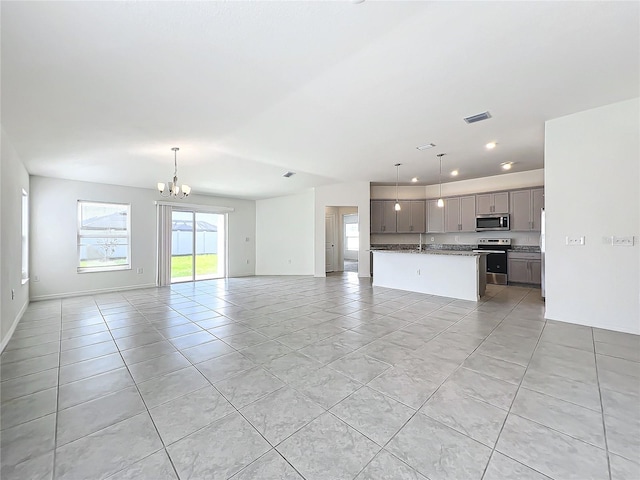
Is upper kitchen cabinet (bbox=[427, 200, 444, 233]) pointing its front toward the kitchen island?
yes

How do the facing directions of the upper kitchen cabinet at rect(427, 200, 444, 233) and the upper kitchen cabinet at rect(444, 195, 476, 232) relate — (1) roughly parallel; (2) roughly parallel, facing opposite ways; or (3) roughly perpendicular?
roughly parallel

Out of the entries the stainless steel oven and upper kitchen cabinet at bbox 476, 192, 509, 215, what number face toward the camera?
2

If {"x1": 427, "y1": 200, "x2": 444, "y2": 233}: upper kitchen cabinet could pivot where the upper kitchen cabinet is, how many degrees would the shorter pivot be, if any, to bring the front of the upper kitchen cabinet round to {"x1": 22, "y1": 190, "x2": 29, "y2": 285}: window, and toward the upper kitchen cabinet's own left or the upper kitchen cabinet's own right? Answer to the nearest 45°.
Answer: approximately 45° to the upper kitchen cabinet's own right

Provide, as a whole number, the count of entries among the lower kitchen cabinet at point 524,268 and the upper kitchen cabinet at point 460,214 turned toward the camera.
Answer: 2

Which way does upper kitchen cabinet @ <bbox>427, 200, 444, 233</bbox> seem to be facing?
toward the camera

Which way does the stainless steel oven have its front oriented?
toward the camera

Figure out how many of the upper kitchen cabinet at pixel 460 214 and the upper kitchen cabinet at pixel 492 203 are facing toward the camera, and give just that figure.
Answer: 2

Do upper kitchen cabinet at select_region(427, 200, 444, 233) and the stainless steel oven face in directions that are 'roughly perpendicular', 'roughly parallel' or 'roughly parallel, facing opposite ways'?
roughly parallel

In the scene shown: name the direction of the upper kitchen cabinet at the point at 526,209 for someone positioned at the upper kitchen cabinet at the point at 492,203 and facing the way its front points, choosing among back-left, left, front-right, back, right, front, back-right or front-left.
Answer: left

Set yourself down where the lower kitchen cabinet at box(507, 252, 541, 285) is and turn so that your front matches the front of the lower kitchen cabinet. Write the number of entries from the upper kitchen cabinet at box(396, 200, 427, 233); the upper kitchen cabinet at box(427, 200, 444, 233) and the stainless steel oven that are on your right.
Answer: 3

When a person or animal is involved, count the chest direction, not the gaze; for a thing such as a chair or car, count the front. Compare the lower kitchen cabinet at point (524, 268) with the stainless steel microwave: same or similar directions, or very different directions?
same or similar directions
